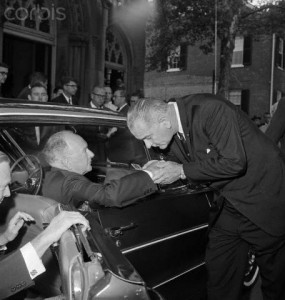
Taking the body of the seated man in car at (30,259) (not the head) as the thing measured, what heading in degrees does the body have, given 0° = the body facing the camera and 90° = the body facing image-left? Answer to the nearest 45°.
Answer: approximately 270°

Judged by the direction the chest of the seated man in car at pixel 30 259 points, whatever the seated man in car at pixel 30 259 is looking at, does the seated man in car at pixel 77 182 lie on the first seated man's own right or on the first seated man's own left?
on the first seated man's own left

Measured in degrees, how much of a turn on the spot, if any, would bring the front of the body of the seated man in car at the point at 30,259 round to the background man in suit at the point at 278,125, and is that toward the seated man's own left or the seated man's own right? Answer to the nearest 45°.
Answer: approximately 45° to the seated man's own left

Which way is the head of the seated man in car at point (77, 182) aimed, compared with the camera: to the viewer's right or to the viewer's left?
to the viewer's right

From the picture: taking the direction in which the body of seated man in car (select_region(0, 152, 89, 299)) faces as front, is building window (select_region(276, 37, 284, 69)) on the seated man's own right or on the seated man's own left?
on the seated man's own left

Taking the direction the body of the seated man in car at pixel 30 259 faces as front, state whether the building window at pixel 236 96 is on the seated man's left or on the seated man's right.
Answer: on the seated man's left
